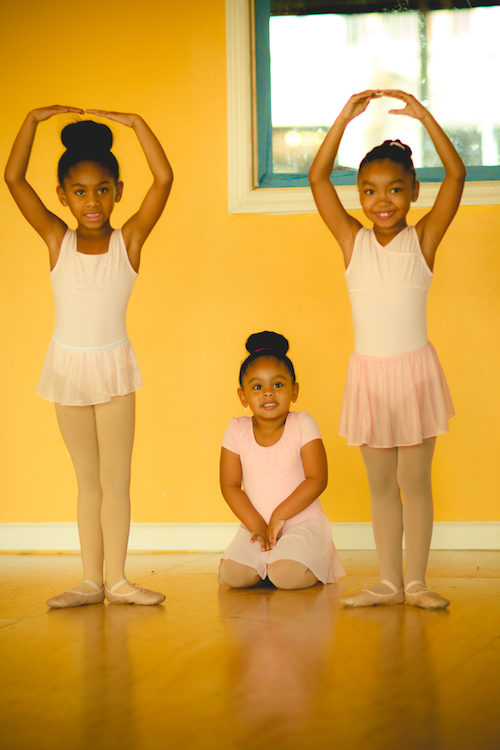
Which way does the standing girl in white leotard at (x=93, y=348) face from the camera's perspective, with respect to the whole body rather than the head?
toward the camera

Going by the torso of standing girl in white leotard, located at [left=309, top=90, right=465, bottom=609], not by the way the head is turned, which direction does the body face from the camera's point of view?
toward the camera
